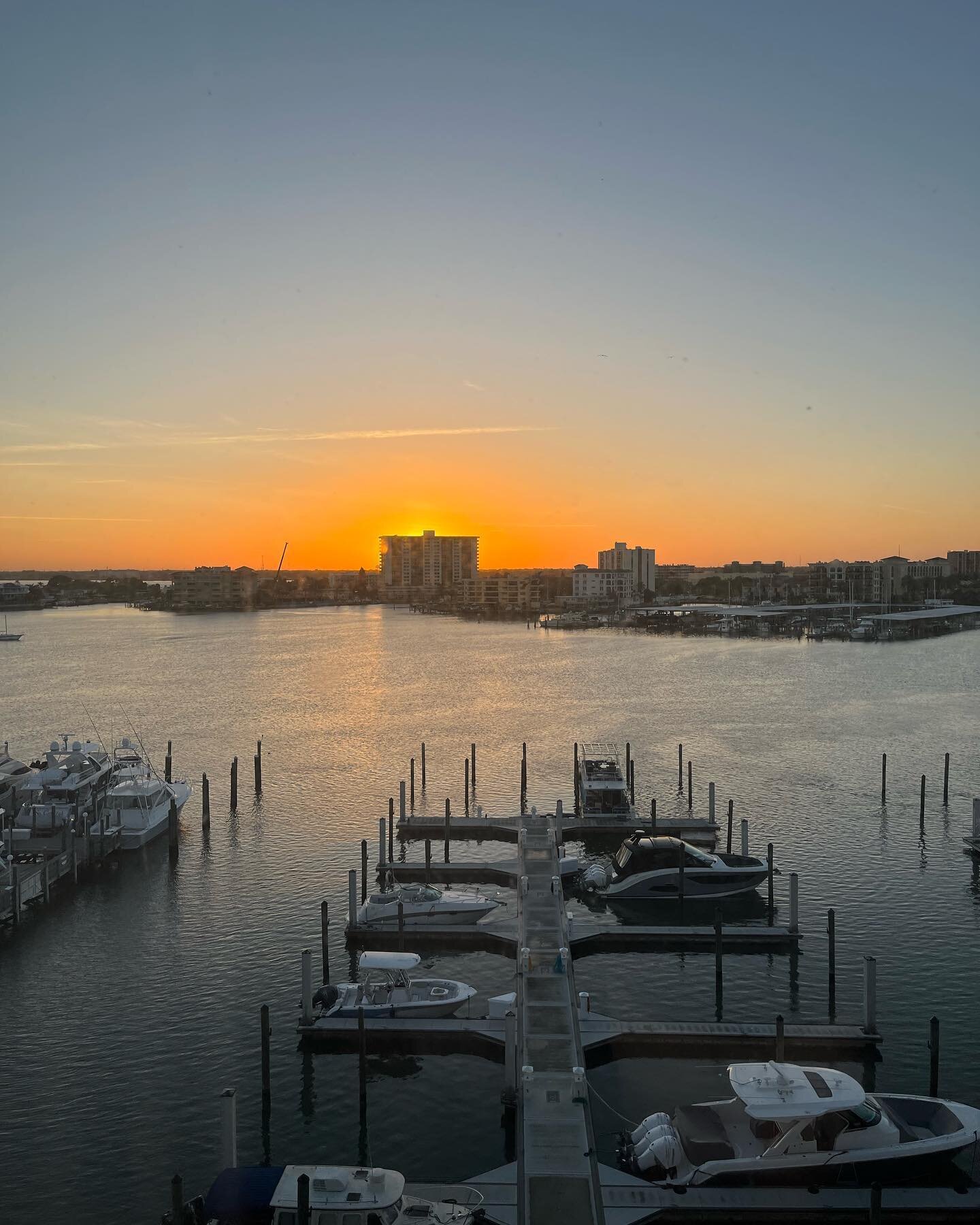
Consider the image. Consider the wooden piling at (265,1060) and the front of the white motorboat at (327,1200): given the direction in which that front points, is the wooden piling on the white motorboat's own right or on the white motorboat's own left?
on the white motorboat's own left

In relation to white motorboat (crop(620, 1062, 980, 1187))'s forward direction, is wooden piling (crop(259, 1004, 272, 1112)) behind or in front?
behind

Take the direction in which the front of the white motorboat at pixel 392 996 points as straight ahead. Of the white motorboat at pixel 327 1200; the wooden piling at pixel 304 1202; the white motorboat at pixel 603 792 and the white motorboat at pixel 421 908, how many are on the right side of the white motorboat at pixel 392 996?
2

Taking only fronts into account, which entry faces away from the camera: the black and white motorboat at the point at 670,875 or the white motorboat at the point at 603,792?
the white motorboat at the point at 603,792

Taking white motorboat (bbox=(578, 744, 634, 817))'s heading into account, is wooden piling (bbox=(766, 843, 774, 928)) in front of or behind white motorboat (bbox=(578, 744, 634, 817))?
behind

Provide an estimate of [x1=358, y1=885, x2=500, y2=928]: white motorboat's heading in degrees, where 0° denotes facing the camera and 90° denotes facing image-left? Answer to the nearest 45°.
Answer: approximately 270°

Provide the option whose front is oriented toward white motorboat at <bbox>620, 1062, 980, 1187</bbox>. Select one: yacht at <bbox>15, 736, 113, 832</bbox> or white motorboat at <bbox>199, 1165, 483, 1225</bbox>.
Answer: white motorboat at <bbox>199, 1165, 483, 1225</bbox>

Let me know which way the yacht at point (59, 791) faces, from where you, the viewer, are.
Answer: facing away from the viewer and to the right of the viewer

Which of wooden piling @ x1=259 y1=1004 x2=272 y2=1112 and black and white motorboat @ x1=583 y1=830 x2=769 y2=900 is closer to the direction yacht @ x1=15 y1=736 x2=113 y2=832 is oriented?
the black and white motorboat

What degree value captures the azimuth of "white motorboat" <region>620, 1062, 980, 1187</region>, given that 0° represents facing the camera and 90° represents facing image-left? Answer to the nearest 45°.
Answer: approximately 270°

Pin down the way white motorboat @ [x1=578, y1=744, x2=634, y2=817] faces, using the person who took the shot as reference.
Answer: facing away from the viewer

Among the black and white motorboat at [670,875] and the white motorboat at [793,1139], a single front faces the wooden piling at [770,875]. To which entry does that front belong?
the black and white motorboat at [670,875]

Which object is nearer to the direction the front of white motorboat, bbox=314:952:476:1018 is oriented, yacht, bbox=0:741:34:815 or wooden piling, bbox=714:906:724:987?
the wooden piling

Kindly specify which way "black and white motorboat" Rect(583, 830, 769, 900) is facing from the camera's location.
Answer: facing to the right of the viewer

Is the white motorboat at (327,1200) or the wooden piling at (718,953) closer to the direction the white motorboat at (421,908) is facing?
the wooden piling

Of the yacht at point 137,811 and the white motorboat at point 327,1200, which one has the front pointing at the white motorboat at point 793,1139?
the white motorboat at point 327,1200
